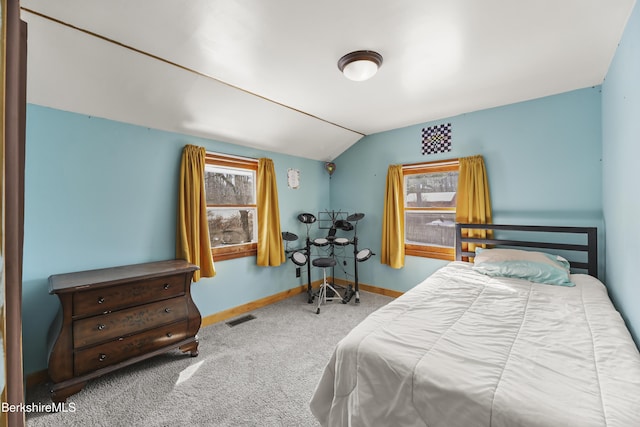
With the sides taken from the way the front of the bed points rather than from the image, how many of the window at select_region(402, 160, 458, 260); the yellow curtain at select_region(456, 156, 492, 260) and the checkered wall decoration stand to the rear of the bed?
3

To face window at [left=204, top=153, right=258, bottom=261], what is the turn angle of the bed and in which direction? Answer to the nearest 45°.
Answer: approximately 90° to its right

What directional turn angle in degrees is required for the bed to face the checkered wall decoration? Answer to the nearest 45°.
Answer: approximately 180°

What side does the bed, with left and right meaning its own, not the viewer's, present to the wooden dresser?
right

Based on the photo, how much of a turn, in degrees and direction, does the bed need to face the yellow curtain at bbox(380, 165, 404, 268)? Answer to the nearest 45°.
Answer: approximately 135° to its right

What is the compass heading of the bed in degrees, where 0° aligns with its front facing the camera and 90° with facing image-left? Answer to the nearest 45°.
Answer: approximately 0°

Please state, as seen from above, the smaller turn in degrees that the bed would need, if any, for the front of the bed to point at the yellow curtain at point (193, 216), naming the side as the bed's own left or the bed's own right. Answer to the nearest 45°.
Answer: approximately 90° to the bed's own right

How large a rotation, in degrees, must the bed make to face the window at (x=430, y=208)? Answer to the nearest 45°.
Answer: approximately 180°

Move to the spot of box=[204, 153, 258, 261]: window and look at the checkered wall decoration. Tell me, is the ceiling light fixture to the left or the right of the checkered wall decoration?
right
